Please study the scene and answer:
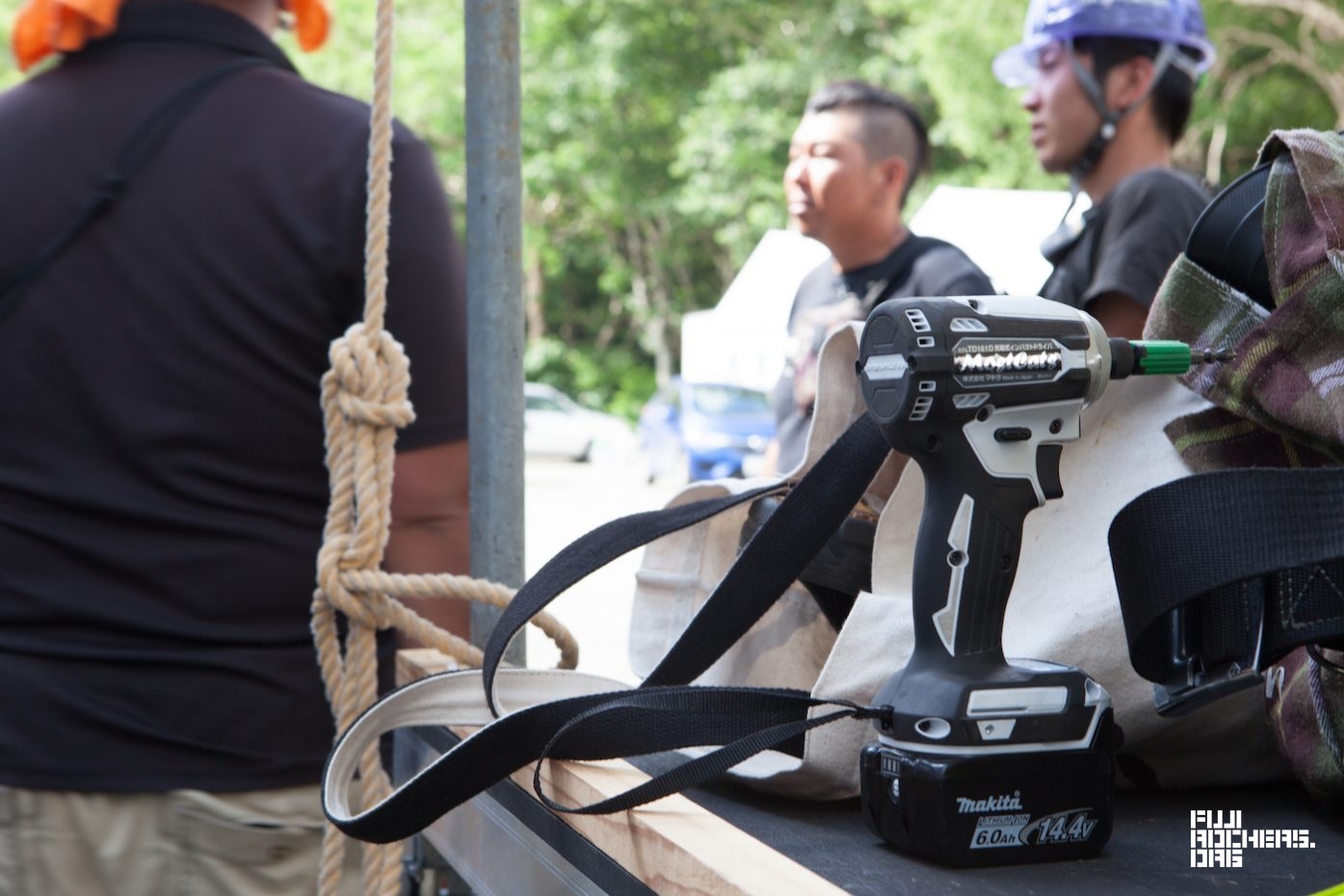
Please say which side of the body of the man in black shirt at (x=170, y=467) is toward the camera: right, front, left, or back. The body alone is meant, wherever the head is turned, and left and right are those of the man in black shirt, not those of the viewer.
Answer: back

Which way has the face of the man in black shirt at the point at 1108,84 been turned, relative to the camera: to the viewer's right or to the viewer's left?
to the viewer's left

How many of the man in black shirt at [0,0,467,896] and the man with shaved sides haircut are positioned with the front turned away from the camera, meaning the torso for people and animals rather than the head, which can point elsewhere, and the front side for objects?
1

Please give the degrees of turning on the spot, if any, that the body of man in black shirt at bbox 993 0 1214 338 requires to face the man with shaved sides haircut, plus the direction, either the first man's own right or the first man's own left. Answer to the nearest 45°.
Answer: approximately 45° to the first man's own right

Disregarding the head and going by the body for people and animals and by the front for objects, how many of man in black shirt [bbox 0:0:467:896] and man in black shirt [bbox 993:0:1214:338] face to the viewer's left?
1

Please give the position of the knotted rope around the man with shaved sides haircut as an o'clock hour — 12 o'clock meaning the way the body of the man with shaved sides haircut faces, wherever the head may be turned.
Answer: The knotted rope is roughly at 11 o'clock from the man with shaved sides haircut.

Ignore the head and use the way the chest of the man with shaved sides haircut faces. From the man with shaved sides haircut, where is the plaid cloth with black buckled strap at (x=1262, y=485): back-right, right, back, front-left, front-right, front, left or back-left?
front-left

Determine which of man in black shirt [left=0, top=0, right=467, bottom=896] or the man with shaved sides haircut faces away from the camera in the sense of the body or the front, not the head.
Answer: the man in black shirt

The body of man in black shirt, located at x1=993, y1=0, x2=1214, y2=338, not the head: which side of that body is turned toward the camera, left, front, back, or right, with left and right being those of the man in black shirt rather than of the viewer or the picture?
left

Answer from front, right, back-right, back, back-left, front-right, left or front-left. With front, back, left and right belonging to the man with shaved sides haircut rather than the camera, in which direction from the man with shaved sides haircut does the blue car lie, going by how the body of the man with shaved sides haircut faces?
back-right

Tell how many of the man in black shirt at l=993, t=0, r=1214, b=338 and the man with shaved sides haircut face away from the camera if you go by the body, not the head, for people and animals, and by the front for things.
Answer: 0
